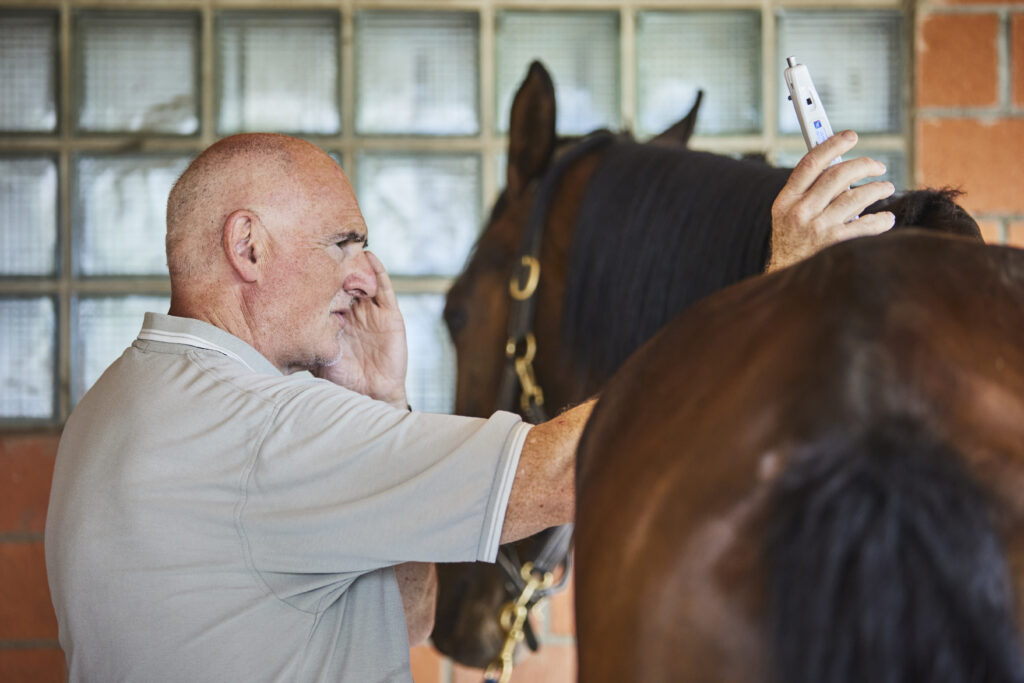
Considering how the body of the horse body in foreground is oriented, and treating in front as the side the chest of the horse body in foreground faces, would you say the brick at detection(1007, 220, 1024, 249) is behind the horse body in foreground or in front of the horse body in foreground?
in front

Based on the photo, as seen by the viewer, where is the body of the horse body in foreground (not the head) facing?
away from the camera

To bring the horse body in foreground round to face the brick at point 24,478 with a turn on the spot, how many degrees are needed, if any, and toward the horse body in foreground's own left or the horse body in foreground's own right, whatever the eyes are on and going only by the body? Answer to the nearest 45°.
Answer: approximately 45° to the horse body in foreground's own left

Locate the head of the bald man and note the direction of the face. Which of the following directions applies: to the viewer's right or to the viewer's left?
to the viewer's right

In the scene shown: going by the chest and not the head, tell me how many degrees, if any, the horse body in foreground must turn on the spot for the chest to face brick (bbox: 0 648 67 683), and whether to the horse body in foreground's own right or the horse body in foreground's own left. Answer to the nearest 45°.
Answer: approximately 45° to the horse body in foreground's own left

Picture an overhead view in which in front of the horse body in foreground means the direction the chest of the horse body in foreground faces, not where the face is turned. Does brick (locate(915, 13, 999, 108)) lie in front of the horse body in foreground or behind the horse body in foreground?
in front

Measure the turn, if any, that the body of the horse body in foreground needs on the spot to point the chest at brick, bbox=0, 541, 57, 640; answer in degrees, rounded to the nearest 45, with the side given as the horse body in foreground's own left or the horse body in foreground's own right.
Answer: approximately 45° to the horse body in foreground's own left
